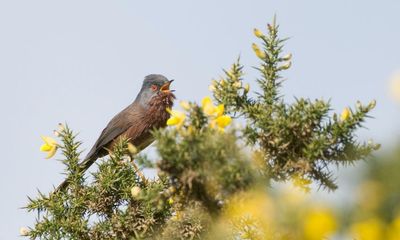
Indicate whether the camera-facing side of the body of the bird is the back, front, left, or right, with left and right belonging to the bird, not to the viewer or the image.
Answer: right

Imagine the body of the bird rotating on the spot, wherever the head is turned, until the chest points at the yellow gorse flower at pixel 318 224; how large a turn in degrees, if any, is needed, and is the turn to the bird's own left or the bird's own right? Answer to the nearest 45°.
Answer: approximately 90° to the bird's own right
